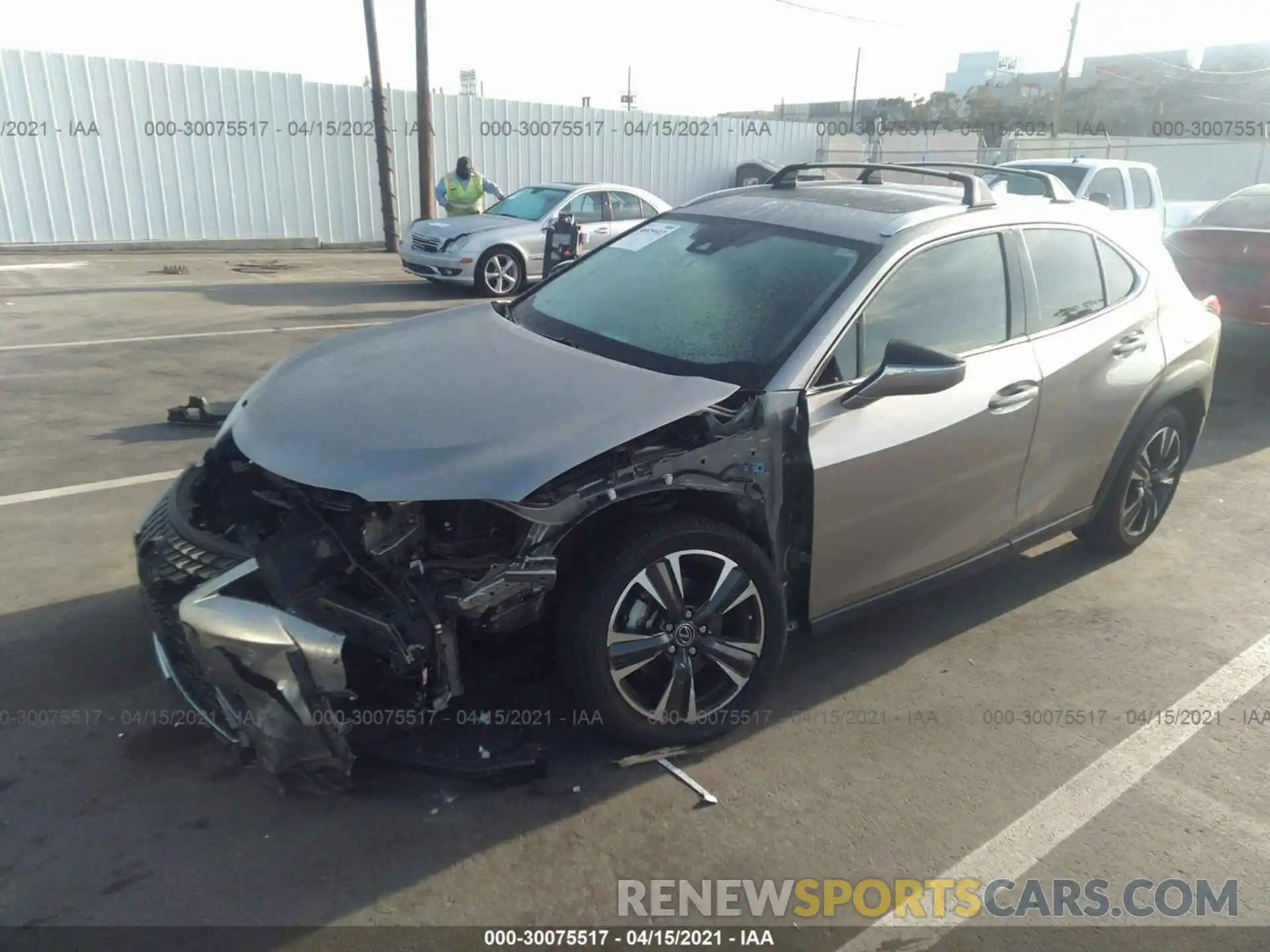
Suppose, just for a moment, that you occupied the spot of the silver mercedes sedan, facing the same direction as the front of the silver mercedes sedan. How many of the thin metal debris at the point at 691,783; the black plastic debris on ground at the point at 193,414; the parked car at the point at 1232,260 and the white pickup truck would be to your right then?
0

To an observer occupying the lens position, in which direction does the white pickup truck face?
facing the viewer and to the left of the viewer

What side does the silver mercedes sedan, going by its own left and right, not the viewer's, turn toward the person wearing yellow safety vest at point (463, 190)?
right

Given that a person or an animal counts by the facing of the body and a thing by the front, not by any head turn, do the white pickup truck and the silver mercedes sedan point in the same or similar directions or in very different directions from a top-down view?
same or similar directions

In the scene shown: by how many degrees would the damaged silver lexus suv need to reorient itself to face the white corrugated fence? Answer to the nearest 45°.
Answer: approximately 90° to its right

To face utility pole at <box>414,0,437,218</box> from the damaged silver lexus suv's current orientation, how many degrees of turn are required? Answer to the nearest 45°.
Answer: approximately 135° to its right

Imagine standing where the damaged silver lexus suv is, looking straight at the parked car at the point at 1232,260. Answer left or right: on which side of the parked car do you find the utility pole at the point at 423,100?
left

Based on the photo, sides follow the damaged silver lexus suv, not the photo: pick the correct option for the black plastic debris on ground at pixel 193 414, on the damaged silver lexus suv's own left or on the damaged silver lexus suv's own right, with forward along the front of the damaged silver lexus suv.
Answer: on the damaged silver lexus suv's own right

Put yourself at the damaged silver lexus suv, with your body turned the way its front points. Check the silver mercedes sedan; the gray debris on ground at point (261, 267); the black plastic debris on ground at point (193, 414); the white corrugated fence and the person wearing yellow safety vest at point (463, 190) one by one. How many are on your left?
0

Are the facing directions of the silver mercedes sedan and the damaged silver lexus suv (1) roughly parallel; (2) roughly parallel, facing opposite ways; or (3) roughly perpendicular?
roughly parallel

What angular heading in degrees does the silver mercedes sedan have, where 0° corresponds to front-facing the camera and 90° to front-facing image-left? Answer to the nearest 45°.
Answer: approximately 45°

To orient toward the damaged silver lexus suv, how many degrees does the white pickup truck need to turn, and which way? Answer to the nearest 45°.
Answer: approximately 45° to its left

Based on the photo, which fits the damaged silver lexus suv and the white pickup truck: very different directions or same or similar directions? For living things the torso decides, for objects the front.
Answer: same or similar directions

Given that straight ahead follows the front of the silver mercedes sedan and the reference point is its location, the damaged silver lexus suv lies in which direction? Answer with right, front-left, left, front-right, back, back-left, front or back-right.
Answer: front-left

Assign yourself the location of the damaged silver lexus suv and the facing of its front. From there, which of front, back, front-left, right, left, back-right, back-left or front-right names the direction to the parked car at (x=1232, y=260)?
back

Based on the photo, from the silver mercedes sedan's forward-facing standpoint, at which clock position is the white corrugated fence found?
The white corrugated fence is roughly at 3 o'clock from the silver mercedes sedan.

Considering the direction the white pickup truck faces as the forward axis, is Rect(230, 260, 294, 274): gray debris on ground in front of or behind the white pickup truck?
in front

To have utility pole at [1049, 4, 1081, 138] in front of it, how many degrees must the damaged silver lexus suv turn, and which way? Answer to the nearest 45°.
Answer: approximately 135° to its right

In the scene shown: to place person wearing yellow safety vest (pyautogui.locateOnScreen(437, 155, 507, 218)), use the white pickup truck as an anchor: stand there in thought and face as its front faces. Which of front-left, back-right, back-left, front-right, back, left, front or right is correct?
front-right
